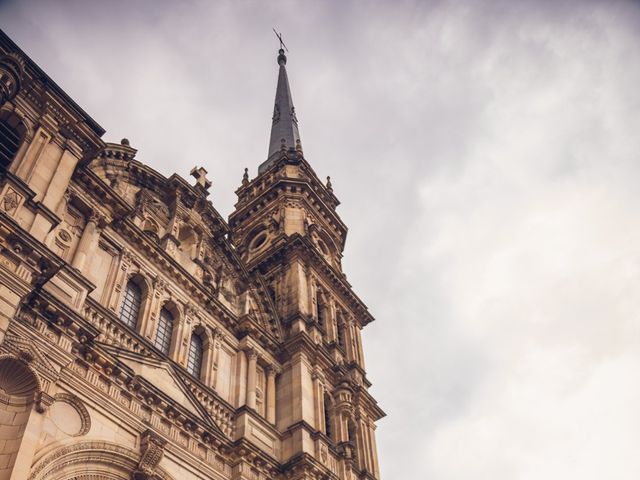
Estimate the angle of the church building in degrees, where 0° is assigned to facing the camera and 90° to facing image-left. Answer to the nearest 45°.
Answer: approximately 315°
